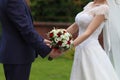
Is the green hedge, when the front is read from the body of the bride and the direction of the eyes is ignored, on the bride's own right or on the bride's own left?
on the bride's own right

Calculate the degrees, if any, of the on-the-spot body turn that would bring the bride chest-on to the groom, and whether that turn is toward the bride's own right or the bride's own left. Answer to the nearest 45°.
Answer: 0° — they already face them

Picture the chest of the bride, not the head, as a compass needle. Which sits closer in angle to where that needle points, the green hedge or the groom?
the groom

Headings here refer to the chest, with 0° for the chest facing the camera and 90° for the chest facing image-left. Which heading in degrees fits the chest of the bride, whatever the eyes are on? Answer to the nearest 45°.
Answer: approximately 45°
